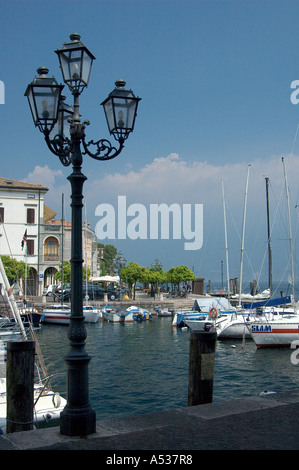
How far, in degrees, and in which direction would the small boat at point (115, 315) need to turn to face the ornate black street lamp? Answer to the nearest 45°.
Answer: approximately 45° to its right

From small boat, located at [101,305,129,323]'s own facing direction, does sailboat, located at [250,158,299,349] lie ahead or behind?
behind

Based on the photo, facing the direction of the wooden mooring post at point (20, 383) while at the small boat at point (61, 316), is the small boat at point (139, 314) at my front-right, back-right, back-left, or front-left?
back-left

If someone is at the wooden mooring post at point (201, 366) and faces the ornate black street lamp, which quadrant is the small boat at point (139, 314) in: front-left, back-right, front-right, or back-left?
back-right

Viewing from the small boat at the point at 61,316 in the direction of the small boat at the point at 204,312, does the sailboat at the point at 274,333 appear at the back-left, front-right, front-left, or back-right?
front-right
